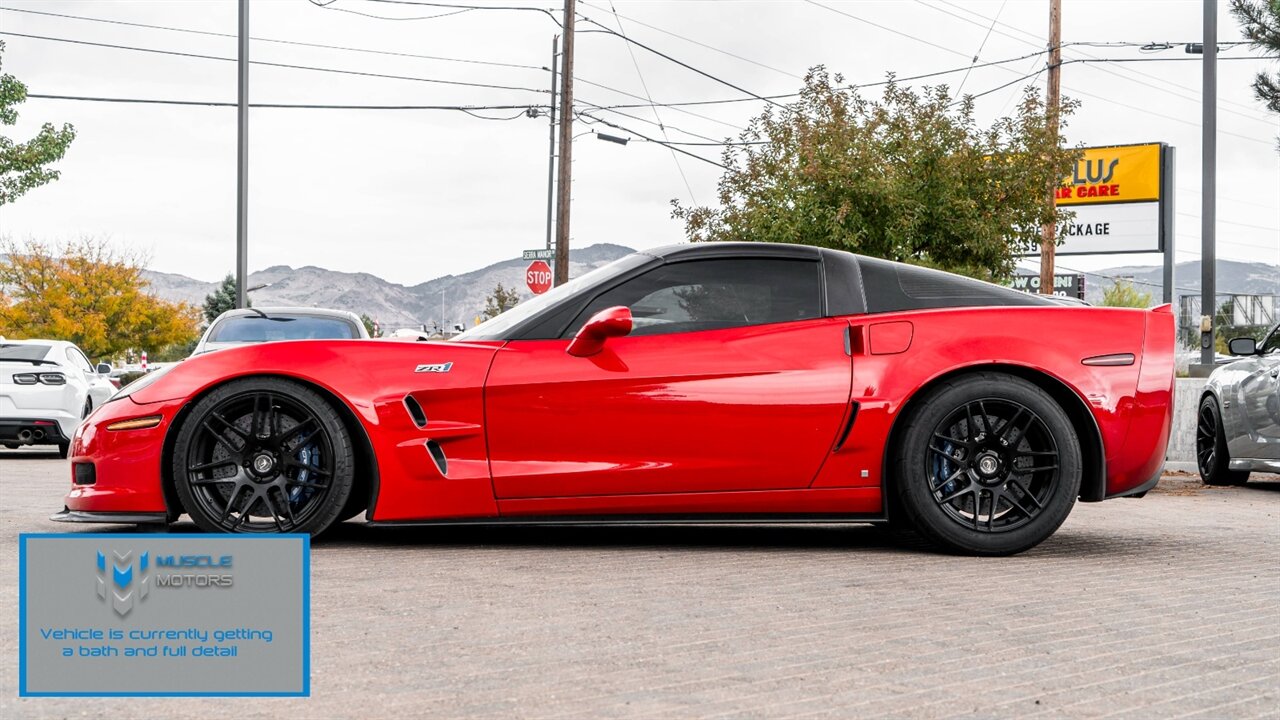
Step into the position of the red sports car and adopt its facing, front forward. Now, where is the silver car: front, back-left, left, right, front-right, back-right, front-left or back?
back-right

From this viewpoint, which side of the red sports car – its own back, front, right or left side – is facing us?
left

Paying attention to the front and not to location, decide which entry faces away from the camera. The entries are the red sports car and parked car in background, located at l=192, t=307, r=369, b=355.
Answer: the parked car in background

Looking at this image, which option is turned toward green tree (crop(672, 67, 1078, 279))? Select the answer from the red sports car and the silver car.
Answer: the silver car

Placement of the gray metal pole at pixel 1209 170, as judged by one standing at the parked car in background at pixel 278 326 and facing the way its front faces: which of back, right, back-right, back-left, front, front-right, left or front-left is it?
right

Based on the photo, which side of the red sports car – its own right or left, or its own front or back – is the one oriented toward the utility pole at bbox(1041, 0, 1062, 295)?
right

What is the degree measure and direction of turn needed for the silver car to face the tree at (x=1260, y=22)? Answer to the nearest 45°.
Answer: approximately 45° to its right

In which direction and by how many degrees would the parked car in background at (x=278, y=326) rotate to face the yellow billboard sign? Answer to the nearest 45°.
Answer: approximately 45° to its right

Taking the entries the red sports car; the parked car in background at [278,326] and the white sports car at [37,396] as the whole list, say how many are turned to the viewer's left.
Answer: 1

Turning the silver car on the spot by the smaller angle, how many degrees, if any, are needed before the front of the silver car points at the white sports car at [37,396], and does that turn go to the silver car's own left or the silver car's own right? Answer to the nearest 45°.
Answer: approximately 45° to the silver car's own left

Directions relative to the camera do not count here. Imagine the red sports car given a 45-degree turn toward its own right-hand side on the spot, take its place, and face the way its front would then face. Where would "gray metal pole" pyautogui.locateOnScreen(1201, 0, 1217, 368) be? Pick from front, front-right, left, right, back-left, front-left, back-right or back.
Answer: right

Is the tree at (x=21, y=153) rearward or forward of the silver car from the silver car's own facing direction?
forward

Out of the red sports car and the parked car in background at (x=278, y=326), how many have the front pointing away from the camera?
1
